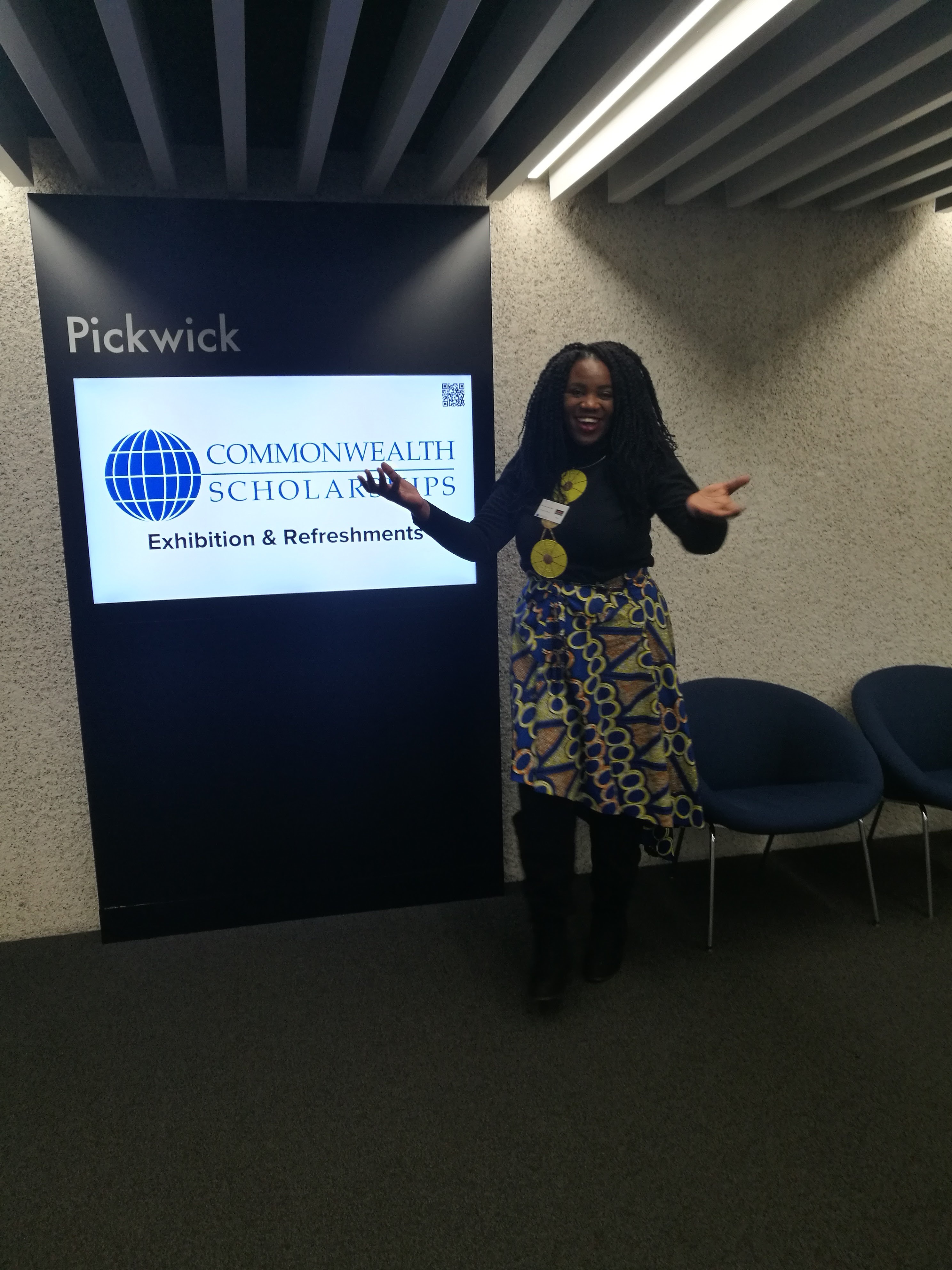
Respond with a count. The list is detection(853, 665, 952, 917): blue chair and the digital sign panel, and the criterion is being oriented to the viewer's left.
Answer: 0

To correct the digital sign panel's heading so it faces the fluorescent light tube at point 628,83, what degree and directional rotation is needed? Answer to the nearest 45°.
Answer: approximately 45° to its left

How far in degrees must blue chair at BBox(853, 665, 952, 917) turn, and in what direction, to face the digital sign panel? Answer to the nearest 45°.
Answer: approximately 90° to its right

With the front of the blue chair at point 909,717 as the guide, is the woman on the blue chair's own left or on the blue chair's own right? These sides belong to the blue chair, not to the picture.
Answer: on the blue chair's own right

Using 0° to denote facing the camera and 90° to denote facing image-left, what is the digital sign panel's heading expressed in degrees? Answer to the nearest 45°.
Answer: approximately 0°

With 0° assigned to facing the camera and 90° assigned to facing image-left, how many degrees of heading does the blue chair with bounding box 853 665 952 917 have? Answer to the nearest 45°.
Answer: approximately 315°

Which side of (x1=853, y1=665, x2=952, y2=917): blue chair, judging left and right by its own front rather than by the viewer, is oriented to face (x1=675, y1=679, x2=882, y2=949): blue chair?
right

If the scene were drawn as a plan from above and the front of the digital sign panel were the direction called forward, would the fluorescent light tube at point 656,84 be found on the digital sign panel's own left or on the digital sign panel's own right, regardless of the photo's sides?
on the digital sign panel's own left
